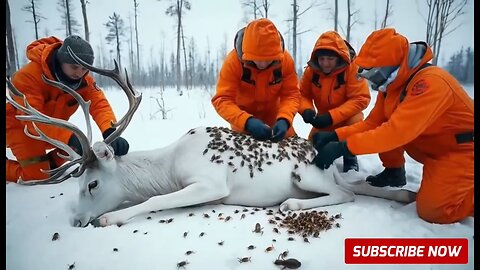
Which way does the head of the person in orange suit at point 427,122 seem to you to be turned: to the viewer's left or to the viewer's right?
to the viewer's left

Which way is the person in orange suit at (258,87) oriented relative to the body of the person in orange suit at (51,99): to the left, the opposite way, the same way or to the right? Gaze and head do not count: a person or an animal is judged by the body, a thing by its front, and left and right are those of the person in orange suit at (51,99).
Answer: to the right

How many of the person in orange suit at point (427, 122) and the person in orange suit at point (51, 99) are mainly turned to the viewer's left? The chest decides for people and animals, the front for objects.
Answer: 1

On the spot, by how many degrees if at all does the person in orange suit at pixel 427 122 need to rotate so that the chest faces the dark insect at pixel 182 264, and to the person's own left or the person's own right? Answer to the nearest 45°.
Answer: approximately 45° to the person's own left

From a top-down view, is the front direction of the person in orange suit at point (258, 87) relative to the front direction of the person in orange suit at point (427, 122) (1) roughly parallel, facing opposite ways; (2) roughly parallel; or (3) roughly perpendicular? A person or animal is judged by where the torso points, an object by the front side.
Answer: roughly perpendicular

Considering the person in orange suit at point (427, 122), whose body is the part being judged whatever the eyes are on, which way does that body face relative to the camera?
to the viewer's left

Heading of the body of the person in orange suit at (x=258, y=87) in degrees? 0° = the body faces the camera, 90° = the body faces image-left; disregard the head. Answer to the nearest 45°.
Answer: approximately 0°
